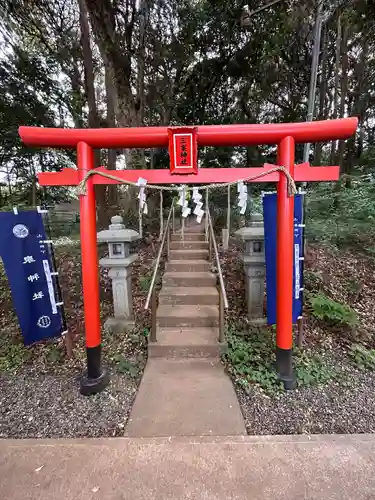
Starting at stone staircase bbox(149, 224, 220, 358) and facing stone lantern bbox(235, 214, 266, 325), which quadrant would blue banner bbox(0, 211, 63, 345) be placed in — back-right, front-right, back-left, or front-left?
back-right

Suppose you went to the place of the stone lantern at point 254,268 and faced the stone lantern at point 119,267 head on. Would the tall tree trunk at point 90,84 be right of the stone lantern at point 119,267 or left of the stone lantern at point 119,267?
right

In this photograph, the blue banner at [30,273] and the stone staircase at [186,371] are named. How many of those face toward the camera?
2

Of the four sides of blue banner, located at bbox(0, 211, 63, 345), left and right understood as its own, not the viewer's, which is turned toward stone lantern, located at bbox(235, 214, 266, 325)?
left

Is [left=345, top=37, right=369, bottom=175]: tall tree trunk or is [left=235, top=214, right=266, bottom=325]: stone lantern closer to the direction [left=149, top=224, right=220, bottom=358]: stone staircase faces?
the stone lantern

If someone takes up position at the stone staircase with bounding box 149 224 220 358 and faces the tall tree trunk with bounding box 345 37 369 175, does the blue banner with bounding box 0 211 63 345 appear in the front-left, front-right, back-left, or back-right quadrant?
back-left

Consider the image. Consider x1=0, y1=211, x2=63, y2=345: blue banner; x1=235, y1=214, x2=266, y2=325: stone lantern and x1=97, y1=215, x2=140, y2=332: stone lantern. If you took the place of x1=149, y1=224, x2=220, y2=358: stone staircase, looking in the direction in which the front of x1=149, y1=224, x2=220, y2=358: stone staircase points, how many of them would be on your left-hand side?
1

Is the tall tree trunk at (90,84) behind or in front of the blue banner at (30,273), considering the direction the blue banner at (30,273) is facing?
behind

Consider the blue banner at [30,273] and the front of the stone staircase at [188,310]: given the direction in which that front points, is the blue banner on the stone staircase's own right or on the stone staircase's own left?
on the stone staircase's own right

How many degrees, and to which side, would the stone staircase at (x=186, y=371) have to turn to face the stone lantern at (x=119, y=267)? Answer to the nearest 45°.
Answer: approximately 135° to its right

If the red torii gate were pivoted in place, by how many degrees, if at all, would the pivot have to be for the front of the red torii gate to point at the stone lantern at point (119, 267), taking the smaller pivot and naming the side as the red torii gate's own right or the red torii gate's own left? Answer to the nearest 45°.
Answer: approximately 135° to the red torii gate's own right
